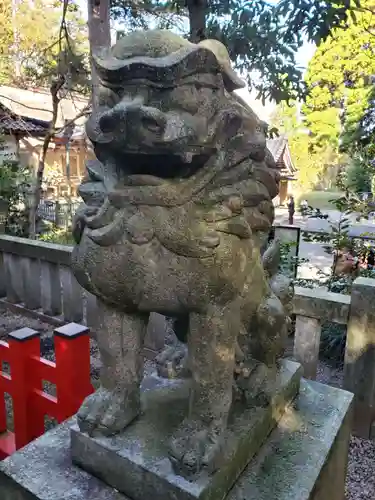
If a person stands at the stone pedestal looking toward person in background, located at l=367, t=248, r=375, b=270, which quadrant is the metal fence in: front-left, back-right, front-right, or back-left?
front-left

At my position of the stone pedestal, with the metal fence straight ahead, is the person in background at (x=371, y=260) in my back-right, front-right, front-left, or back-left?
front-right

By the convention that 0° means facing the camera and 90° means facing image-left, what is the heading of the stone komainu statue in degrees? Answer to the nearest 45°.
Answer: approximately 45°

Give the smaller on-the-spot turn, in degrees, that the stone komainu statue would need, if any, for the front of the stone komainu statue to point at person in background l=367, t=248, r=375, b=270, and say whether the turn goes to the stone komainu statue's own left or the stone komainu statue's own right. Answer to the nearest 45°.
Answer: approximately 180°

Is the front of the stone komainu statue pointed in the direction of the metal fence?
no
